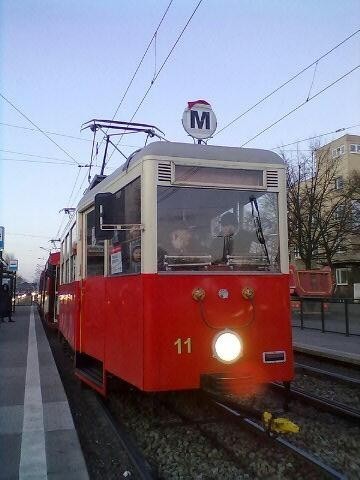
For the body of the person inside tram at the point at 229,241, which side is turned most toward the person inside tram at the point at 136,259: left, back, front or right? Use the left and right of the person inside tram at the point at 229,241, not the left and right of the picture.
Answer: right

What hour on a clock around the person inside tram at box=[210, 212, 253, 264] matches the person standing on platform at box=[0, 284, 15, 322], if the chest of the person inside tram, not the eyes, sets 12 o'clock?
The person standing on platform is roughly at 5 o'clock from the person inside tram.

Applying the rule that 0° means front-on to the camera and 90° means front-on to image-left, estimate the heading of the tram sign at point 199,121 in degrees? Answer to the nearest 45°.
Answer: approximately 0°

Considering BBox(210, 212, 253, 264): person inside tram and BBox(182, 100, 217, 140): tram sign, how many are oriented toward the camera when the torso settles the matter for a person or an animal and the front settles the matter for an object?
2

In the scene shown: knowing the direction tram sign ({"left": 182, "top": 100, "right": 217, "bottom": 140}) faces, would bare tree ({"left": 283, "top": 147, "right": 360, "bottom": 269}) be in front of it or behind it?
behind

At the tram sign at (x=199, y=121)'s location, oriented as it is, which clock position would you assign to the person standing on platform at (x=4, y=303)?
The person standing on platform is roughly at 5 o'clock from the tram sign.
